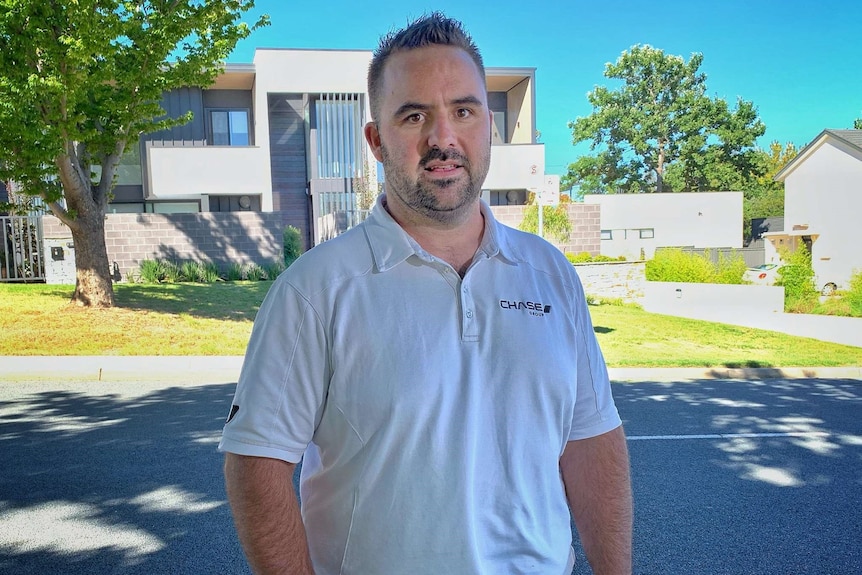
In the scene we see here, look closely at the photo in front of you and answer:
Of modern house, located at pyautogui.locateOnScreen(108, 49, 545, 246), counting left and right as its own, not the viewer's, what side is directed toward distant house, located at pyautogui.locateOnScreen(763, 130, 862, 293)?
left

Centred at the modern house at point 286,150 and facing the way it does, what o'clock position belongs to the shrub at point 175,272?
The shrub is roughly at 1 o'clock from the modern house.

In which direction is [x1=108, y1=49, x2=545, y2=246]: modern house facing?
toward the camera

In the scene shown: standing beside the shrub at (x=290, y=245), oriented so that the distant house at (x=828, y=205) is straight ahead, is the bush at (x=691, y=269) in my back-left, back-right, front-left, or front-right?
front-right

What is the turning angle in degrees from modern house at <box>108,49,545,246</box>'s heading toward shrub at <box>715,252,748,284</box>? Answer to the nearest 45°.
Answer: approximately 90° to its left

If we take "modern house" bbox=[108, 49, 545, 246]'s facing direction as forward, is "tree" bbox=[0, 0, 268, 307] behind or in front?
in front

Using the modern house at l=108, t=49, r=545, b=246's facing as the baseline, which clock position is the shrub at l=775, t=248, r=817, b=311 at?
The shrub is roughly at 10 o'clock from the modern house.

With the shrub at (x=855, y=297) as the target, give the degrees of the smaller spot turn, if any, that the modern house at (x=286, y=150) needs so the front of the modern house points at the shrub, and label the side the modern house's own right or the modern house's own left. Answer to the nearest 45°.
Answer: approximately 45° to the modern house's own left

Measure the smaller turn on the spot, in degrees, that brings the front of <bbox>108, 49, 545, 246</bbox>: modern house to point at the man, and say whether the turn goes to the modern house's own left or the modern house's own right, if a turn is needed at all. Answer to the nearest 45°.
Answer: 0° — it already faces them
